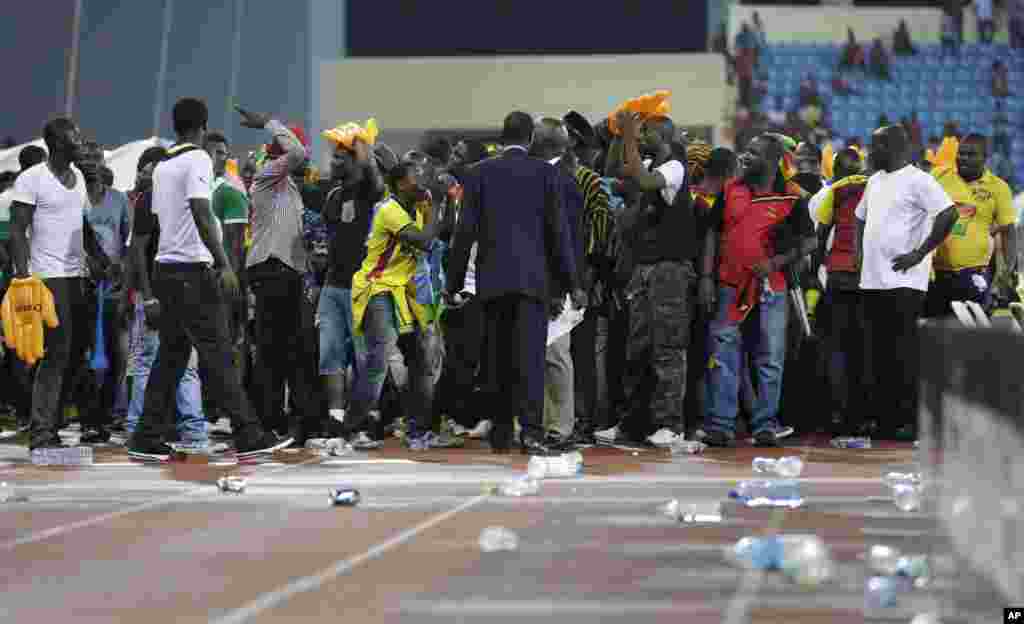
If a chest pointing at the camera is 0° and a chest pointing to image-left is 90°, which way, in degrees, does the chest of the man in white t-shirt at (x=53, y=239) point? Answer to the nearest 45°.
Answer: approximately 315°

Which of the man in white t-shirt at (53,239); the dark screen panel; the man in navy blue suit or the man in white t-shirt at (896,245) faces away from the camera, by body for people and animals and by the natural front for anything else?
the man in navy blue suit

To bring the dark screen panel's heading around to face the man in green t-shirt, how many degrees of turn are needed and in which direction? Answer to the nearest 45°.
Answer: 0° — it already faces them

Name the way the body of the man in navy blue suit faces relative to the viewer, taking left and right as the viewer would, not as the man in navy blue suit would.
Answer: facing away from the viewer

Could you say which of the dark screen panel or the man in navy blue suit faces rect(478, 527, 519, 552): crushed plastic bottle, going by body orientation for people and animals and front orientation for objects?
the dark screen panel

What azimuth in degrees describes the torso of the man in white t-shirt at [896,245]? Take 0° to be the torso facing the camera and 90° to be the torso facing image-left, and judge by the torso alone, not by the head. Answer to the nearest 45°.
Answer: approximately 45°

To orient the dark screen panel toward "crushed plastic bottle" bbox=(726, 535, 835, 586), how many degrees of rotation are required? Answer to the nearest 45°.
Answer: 0° — it already faces it

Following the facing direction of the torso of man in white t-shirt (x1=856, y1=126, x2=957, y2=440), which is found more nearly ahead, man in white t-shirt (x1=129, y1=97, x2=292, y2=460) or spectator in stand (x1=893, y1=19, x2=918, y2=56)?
the man in white t-shirt

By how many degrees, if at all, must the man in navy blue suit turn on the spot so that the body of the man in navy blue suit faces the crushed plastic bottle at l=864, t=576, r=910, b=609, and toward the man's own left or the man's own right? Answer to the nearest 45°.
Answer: approximately 180°

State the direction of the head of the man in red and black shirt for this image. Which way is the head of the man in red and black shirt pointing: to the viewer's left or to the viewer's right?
to the viewer's left
